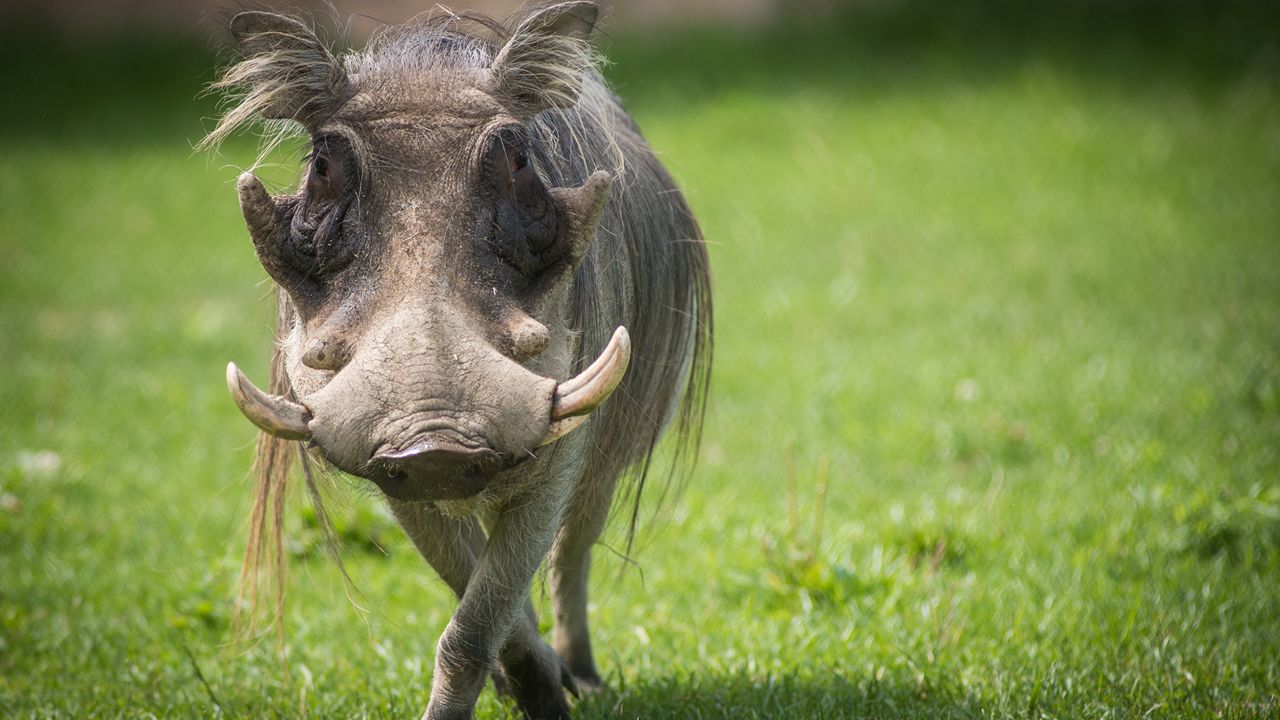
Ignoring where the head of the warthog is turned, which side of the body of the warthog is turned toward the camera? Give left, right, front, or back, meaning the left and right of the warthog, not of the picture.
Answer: front
